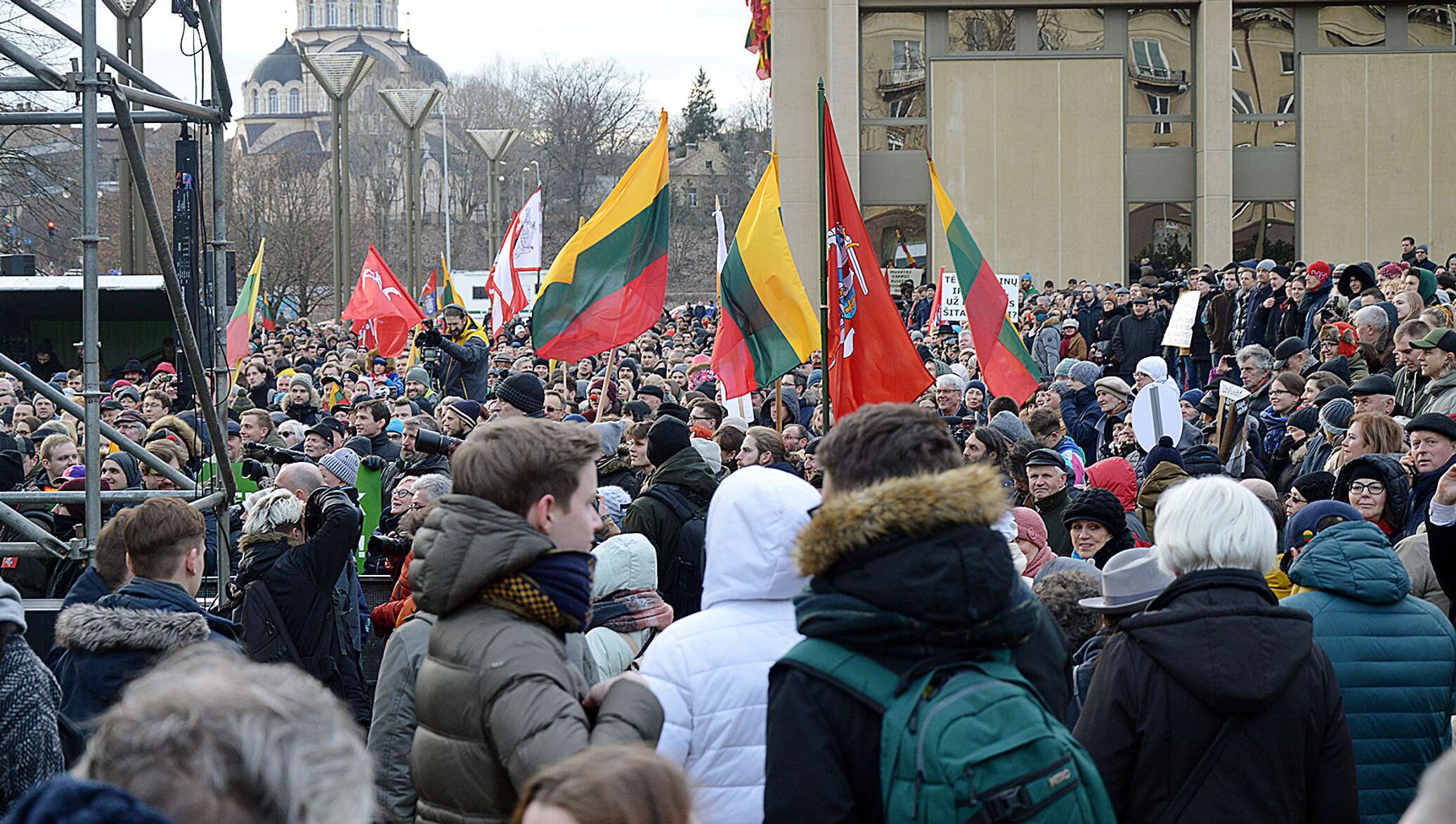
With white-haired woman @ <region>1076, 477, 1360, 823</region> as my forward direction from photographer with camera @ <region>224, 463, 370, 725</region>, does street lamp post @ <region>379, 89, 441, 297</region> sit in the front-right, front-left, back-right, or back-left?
back-left

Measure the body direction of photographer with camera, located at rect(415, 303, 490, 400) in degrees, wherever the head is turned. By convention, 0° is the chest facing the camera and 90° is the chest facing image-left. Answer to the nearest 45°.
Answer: approximately 45°

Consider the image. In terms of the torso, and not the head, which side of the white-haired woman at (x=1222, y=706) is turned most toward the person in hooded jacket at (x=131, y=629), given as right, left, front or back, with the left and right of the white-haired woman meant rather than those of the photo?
left

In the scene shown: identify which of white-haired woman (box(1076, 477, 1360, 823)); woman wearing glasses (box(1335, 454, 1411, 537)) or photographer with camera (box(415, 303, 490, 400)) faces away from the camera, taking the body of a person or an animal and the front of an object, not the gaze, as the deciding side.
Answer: the white-haired woman

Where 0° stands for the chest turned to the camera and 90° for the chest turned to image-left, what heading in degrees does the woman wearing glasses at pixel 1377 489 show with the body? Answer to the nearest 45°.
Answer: approximately 45°

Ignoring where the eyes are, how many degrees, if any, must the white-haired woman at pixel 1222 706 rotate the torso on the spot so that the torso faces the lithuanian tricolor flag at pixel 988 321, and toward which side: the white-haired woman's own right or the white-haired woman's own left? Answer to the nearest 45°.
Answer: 0° — they already face it

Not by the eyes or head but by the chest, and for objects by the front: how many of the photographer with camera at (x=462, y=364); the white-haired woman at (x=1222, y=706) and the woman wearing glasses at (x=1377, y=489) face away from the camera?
1

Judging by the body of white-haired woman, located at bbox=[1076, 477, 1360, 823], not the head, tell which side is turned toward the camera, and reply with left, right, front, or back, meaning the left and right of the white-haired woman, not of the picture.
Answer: back

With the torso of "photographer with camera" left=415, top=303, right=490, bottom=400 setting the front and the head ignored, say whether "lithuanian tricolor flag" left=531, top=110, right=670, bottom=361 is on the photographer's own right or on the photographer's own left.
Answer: on the photographer's own left

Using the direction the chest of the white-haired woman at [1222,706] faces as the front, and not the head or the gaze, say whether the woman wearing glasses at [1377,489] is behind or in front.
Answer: in front

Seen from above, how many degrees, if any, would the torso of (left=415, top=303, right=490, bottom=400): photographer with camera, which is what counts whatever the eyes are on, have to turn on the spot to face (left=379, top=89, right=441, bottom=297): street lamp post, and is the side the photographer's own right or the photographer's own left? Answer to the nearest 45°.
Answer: approximately 135° to the photographer's own right

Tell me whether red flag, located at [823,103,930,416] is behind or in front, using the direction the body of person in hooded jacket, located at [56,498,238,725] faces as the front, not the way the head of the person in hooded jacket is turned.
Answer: in front
